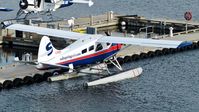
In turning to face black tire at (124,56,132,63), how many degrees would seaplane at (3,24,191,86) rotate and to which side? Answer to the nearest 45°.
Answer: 0° — it already faces it

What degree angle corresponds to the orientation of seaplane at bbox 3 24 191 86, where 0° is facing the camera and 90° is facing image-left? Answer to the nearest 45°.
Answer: approximately 225°

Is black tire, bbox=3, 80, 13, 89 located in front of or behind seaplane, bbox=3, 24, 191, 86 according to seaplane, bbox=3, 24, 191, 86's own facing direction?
behind

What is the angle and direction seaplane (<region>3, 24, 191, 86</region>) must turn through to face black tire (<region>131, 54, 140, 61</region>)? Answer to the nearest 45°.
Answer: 0° — it already faces it
